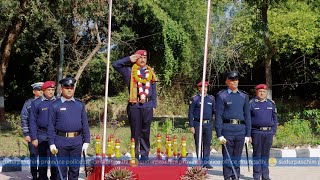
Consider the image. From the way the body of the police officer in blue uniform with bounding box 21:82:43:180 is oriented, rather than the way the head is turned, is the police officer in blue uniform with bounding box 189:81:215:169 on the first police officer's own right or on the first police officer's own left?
on the first police officer's own left

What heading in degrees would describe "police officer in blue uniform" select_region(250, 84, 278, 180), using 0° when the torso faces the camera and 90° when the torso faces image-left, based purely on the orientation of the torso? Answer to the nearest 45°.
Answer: approximately 0°

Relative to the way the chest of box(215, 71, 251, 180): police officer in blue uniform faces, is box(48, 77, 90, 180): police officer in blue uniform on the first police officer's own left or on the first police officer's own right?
on the first police officer's own right

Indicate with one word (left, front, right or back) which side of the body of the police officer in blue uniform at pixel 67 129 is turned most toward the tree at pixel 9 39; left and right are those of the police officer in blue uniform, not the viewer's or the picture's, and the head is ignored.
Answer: back

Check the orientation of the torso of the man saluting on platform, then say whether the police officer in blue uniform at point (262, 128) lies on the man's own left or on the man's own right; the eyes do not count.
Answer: on the man's own left

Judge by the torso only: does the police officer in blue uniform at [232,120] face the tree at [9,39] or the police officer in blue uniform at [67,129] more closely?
the police officer in blue uniform

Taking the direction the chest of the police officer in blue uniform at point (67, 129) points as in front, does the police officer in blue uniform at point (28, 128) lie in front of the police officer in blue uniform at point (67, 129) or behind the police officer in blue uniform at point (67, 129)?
behind

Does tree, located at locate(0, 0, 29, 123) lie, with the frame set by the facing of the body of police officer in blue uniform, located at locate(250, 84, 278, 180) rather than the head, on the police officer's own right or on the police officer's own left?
on the police officer's own right

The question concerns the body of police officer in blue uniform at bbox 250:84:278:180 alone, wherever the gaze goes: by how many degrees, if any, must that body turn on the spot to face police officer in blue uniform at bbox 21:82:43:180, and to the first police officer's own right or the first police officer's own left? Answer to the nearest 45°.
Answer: approximately 90° to the first police officer's own right
